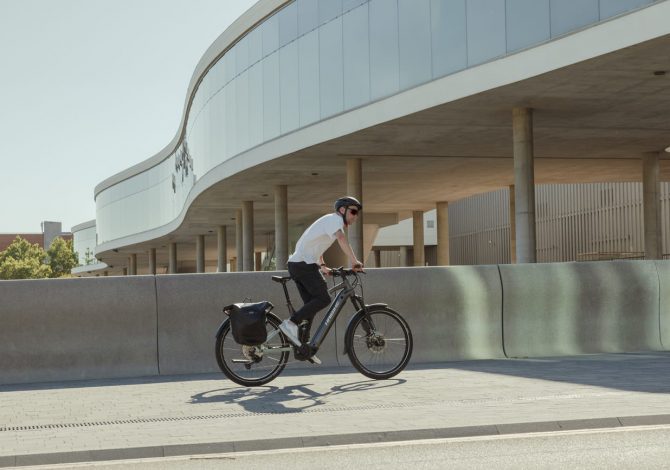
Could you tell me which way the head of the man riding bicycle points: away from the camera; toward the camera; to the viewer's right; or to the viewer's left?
to the viewer's right

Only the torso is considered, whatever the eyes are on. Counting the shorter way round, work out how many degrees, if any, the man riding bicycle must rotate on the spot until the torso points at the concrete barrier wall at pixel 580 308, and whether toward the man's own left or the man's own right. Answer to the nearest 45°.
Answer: approximately 45° to the man's own left

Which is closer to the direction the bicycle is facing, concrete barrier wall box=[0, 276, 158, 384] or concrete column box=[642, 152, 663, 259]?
the concrete column

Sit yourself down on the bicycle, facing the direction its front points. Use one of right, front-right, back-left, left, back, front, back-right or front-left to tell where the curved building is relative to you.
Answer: left

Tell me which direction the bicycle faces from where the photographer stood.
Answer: facing to the right of the viewer

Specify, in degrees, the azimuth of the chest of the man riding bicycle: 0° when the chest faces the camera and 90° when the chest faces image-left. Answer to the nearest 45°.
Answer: approximately 270°

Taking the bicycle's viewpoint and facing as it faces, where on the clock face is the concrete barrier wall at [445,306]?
The concrete barrier wall is roughly at 10 o'clock from the bicycle.
